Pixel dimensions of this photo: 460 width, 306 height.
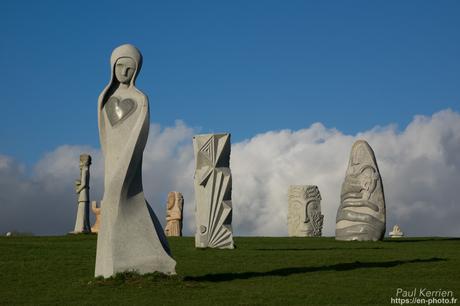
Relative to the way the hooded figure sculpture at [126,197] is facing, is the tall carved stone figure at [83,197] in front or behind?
behind

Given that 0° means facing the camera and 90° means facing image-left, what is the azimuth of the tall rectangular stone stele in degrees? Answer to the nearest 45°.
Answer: approximately 0°

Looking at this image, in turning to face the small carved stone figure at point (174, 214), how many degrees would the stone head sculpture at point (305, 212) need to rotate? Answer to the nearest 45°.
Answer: approximately 90° to its right

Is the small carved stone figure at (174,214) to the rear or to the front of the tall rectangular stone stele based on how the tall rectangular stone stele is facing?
to the rear

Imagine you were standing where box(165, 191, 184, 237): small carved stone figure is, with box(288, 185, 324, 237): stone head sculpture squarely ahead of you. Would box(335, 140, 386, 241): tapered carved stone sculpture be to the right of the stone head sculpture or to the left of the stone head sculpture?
right

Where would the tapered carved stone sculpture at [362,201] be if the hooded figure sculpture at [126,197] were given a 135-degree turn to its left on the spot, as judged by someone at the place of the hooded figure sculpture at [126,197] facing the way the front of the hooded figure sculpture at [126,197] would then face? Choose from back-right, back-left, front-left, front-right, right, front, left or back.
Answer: front
